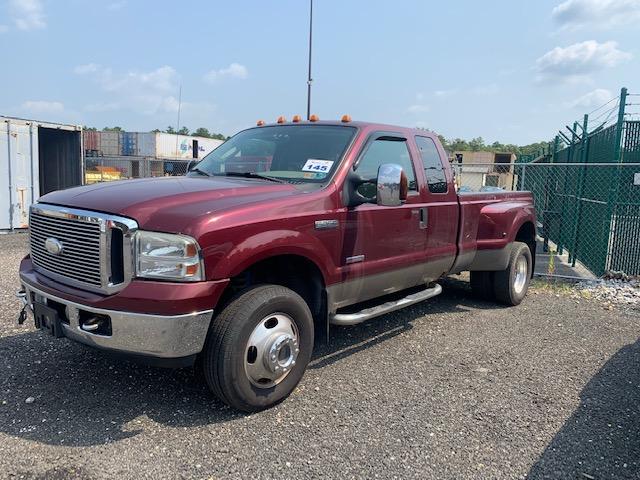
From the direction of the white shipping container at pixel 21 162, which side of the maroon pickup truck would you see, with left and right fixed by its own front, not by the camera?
right

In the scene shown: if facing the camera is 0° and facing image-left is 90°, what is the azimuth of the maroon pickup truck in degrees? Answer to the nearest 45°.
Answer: approximately 45°

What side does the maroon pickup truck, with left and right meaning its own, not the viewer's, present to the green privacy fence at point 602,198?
back

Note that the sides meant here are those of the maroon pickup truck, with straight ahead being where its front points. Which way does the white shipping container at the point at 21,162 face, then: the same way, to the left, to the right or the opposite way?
to the left

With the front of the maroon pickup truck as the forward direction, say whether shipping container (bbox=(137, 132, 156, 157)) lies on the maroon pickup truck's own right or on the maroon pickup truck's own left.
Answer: on the maroon pickup truck's own right

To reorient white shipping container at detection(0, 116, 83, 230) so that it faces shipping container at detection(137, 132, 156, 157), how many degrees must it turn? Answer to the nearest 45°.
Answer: approximately 135° to its left

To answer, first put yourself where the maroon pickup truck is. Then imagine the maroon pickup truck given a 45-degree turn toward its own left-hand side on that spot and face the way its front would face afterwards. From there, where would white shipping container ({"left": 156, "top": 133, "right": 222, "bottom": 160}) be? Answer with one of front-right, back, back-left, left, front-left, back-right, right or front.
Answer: back

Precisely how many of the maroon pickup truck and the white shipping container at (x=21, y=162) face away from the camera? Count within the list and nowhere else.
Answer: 0

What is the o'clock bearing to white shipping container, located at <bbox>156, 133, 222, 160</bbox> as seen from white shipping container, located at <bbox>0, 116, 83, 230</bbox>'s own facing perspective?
white shipping container, located at <bbox>156, 133, 222, 160</bbox> is roughly at 8 o'clock from white shipping container, located at <bbox>0, 116, 83, 230</bbox>.

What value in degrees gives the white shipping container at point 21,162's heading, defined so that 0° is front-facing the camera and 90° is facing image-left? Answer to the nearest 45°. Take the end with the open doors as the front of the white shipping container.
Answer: approximately 315°

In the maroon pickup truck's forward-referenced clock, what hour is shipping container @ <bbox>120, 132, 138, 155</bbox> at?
The shipping container is roughly at 4 o'clock from the maroon pickup truck.

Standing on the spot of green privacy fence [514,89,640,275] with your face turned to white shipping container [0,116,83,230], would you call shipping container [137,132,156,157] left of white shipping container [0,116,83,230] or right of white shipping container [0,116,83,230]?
right

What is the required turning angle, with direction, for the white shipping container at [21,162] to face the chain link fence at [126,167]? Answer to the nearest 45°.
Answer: approximately 135° to its left
